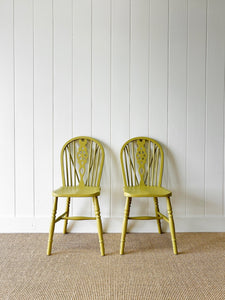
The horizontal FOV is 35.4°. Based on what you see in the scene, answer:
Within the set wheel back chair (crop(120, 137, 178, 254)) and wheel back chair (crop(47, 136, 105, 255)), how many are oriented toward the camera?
2

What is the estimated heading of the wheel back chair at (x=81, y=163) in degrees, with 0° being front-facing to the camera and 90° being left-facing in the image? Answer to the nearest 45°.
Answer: approximately 0°
